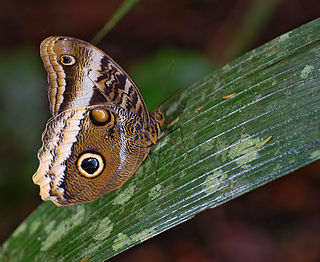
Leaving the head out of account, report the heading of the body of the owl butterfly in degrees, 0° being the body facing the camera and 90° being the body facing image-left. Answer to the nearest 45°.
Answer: approximately 270°
